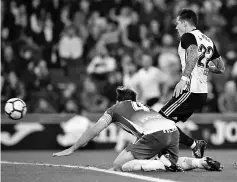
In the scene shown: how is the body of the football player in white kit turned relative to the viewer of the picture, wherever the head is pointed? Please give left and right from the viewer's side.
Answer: facing away from the viewer and to the left of the viewer

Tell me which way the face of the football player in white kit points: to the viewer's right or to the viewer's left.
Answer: to the viewer's left
